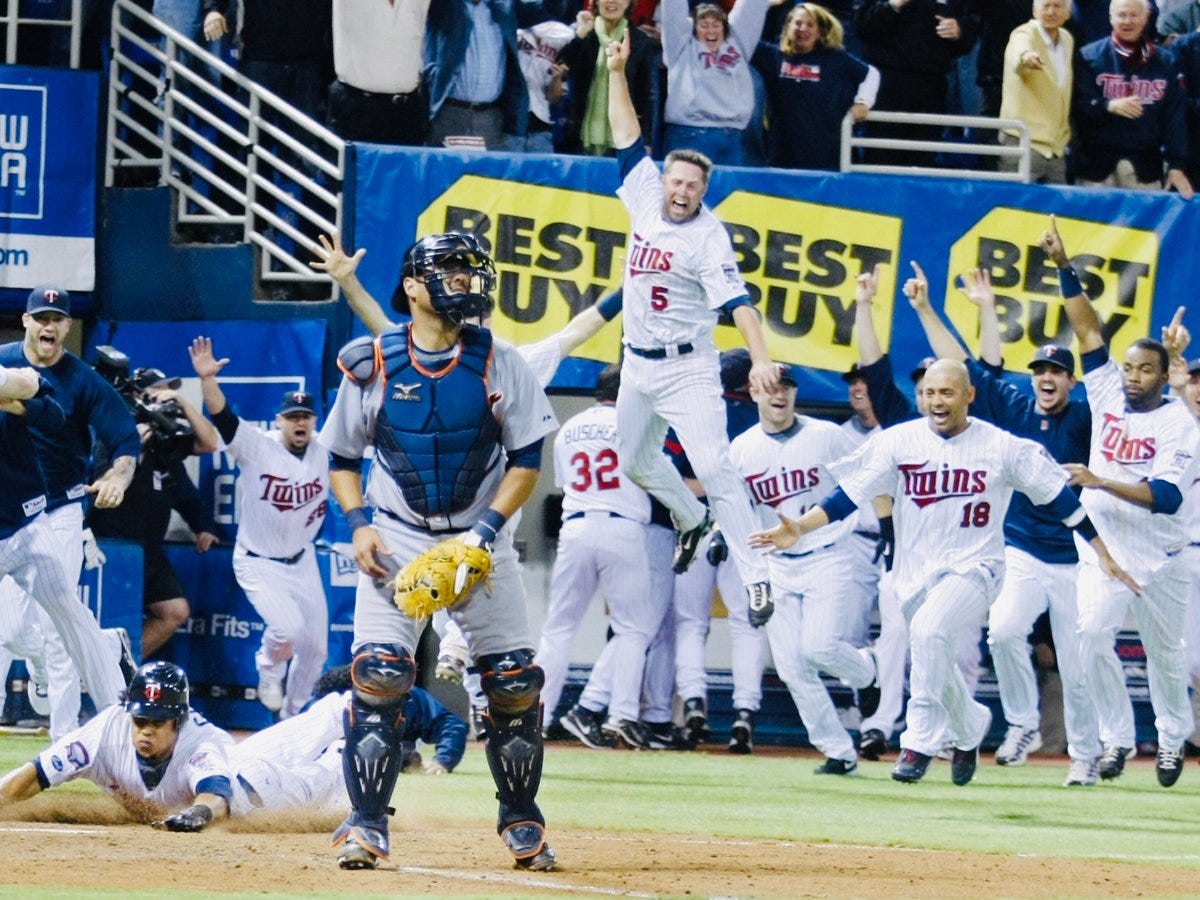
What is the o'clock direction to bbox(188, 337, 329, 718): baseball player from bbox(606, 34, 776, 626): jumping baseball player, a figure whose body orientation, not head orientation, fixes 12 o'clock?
bbox(188, 337, 329, 718): baseball player is roughly at 3 o'clock from bbox(606, 34, 776, 626): jumping baseball player.

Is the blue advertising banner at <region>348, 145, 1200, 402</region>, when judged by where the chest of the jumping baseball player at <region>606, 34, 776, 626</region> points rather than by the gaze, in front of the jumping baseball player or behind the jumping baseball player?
behind

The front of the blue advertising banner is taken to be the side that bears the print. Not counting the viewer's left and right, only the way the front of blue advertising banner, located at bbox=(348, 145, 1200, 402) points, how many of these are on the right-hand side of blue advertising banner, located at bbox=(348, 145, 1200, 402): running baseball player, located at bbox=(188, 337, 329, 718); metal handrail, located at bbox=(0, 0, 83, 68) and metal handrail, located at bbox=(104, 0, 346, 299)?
3

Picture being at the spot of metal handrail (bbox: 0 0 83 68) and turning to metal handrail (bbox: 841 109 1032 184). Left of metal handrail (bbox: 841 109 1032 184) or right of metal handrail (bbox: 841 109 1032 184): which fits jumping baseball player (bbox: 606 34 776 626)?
right

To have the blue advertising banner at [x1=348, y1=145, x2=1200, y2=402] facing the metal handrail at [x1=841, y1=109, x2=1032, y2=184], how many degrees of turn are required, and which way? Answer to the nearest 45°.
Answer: approximately 135° to its left

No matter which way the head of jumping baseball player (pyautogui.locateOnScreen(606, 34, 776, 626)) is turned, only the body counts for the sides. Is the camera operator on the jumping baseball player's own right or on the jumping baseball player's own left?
on the jumping baseball player's own right

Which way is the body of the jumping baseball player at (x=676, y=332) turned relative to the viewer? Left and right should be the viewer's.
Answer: facing the viewer and to the left of the viewer

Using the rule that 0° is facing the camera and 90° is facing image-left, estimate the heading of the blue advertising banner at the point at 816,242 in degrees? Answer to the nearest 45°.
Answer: approximately 0°

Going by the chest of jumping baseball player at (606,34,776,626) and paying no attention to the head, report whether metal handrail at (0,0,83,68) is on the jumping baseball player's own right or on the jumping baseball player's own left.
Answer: on the jumping baseball player's own right

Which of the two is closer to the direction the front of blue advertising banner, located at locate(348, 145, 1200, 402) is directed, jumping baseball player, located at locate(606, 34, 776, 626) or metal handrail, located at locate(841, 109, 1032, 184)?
the jumping baseball player

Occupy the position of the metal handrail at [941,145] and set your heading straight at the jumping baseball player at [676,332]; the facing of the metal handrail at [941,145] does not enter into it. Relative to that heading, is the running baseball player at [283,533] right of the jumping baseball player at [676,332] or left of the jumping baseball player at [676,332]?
right

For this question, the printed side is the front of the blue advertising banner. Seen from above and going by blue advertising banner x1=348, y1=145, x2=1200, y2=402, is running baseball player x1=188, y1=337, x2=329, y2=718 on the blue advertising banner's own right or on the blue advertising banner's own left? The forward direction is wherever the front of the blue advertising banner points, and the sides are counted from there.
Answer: on the blue advertising banner's own right

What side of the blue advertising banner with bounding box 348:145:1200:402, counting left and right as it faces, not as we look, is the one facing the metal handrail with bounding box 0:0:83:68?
right
